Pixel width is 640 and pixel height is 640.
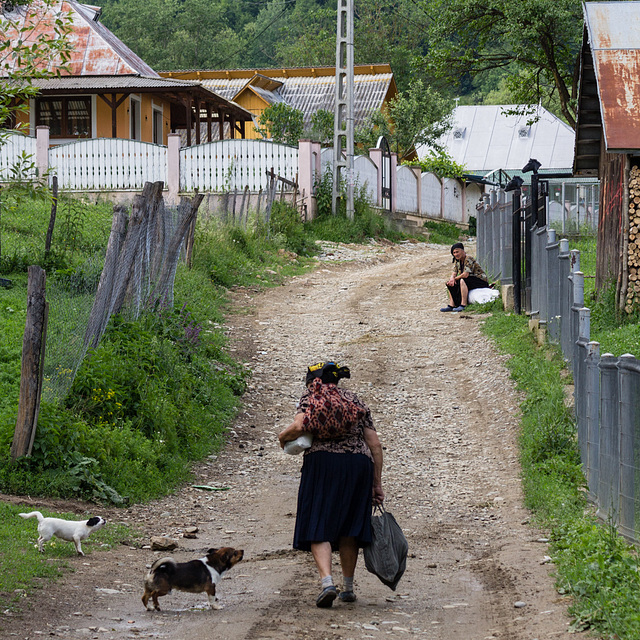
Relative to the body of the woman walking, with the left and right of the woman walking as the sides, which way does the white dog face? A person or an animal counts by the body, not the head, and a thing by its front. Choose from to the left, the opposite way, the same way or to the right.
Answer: to the right

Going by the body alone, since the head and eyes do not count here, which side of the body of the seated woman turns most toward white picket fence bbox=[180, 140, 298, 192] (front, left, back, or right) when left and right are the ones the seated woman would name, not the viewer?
right

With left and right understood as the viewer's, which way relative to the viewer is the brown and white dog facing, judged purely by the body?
facing to the right of the viewer

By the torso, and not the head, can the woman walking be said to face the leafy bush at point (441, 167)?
yes

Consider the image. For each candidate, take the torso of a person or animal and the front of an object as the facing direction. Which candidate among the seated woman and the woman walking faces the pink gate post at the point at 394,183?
the woman walking

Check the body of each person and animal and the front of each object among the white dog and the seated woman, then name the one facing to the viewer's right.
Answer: the white dog

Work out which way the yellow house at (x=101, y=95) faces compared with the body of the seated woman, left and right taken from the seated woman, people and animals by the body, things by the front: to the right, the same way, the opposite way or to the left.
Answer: to the left

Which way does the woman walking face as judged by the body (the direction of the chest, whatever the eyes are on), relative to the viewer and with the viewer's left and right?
facing away from the viewer

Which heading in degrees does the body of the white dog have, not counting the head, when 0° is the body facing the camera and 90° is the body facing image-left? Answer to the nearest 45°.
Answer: approximately 270°

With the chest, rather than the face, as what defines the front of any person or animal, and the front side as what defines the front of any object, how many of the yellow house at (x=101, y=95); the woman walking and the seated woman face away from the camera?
1

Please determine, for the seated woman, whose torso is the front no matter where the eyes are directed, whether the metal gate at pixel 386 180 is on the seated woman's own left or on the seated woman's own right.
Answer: on the seated woman's own right

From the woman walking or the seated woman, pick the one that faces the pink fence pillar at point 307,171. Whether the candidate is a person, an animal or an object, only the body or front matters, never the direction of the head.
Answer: the woman walking
